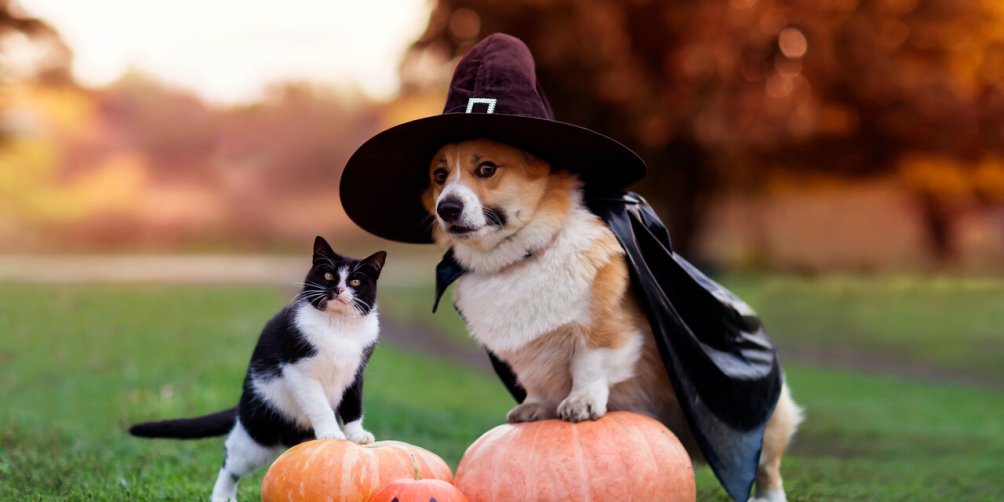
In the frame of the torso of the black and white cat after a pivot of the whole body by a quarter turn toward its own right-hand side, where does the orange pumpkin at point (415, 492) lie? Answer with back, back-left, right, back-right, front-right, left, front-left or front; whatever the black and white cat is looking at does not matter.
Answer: left

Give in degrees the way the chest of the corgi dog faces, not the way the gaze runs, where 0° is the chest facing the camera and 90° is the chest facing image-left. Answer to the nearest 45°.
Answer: approximately 45°

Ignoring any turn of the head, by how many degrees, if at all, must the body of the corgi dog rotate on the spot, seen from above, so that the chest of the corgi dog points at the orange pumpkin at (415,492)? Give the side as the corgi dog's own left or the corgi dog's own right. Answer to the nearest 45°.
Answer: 0° — it already faces it

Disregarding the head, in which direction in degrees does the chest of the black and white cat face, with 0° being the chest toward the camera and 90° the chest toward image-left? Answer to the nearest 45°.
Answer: approximately 315°

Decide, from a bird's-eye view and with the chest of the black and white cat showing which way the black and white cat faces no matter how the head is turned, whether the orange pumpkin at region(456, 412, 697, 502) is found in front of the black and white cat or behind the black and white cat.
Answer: in front

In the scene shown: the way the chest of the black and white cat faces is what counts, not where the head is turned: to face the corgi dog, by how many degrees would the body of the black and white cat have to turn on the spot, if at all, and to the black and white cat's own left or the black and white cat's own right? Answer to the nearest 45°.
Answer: approximately 45° to the black and white cat's own left

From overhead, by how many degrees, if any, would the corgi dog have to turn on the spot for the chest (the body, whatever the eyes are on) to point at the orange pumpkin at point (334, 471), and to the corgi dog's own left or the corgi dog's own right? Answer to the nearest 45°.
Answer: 0° — it already faces it

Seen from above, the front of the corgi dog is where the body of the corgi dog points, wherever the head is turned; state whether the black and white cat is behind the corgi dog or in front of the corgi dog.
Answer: in front

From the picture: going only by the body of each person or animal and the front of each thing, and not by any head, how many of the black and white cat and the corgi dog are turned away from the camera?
0
